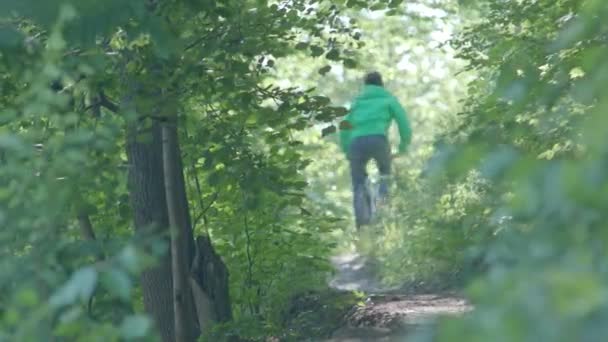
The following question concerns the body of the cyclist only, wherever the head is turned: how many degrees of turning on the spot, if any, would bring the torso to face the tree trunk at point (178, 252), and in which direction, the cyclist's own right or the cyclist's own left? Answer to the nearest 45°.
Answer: approximately 180°

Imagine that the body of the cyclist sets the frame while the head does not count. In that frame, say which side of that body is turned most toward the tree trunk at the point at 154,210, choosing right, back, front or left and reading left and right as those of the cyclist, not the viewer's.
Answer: back

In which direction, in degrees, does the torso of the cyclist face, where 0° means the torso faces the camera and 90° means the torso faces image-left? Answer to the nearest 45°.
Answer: approximately 180°
